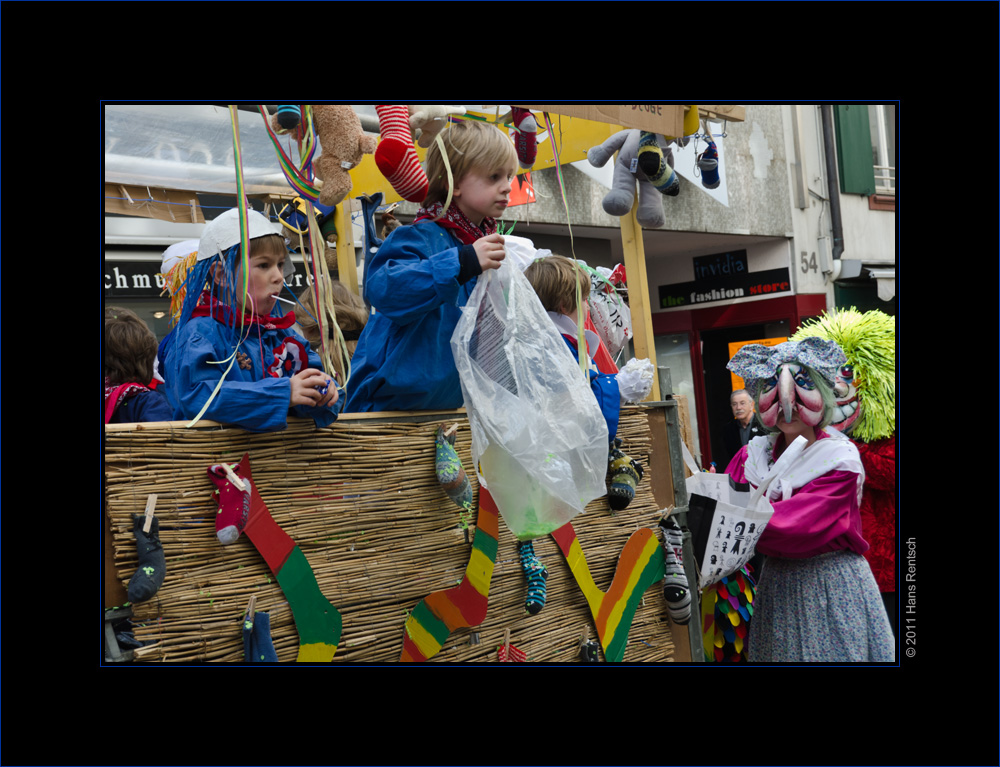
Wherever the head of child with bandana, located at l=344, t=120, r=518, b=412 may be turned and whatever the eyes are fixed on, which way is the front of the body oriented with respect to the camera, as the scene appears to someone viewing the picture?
to the viewer's right

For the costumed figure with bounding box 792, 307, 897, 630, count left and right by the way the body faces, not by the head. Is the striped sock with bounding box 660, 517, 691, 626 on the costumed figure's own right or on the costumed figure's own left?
on the costumed figure's own left

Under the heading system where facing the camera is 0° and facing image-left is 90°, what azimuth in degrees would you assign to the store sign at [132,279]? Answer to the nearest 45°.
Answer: approximately 0°

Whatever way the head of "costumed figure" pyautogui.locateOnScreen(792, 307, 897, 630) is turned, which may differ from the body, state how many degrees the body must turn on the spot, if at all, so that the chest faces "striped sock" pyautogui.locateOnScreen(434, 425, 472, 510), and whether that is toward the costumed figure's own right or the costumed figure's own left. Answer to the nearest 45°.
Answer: approximately 45° to the costumed figure's own left
